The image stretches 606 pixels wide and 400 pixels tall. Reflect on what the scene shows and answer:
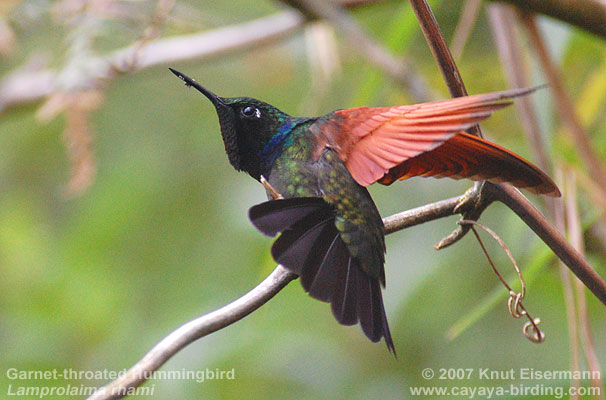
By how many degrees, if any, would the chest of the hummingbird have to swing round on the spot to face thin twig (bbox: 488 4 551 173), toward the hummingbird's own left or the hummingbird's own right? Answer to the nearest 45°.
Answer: approximately 135° to the hummingbird's own right
